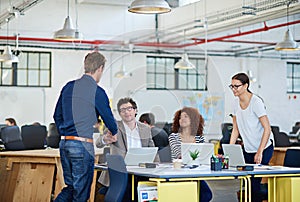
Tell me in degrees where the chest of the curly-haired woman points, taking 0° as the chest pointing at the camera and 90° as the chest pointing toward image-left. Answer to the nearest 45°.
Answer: approximately 0°

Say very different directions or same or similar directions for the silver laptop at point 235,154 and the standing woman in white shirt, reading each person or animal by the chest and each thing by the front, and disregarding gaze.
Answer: very different directions

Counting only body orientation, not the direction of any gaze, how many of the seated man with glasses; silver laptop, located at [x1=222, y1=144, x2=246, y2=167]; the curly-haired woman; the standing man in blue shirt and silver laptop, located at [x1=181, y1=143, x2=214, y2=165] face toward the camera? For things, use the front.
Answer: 2

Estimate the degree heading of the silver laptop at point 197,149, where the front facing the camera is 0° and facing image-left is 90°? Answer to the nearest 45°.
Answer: approximately 180°

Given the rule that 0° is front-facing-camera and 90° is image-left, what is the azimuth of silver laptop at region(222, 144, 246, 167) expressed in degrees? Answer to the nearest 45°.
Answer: approximately 225°

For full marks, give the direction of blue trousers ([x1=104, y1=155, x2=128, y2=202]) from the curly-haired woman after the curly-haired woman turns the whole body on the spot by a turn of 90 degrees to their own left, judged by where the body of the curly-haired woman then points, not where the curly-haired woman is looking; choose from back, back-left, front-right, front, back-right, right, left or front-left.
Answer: back-right

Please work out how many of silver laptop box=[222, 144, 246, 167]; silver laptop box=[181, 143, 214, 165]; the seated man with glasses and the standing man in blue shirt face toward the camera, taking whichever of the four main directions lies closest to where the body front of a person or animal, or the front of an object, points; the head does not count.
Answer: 1

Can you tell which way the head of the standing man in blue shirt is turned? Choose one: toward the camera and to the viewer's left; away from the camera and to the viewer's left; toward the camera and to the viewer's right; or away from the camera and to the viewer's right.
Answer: away from the camera and to the viewer's right

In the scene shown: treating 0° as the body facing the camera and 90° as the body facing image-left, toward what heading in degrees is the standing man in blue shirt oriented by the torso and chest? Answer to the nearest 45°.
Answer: approximately 225°

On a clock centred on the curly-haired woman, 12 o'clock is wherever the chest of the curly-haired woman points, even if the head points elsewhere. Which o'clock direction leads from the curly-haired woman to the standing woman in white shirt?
The standing woman in white shirt is roughly at 9 o'clock from the curly-haired woman.

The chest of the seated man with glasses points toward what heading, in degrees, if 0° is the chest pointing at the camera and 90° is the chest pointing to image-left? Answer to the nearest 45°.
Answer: approximately 0°

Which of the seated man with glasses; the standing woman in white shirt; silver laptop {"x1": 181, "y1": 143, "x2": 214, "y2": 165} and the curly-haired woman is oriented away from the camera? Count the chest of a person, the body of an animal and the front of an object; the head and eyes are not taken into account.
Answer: the silver laptop

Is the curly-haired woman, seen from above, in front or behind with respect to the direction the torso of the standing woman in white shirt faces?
in front

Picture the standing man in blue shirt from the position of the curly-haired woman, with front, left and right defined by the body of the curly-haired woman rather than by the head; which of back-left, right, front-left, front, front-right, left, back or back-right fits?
front-right

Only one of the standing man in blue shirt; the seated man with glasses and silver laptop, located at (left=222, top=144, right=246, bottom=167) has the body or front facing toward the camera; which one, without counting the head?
the seated man with glasses
